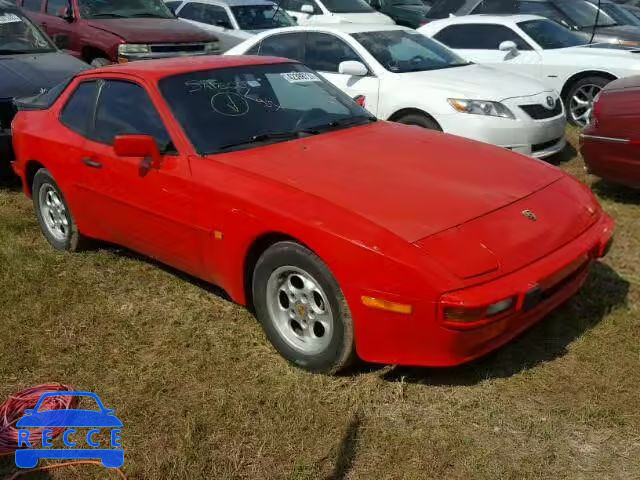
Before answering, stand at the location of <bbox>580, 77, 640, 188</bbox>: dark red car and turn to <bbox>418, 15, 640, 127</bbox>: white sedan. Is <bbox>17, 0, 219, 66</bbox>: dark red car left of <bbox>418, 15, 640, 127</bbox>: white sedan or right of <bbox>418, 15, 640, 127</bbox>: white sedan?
left

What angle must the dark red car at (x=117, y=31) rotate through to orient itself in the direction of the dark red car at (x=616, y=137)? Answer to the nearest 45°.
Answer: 0° — it already faces it

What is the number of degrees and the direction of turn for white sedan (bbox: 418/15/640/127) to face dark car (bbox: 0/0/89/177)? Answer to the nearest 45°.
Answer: approximately 90° to its right

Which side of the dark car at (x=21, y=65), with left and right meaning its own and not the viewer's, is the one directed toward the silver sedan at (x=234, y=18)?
left

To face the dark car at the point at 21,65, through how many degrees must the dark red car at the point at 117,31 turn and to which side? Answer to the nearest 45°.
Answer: approximately 45° to its right

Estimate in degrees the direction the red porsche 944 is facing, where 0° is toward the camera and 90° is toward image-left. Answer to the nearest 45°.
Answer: approximately 315°

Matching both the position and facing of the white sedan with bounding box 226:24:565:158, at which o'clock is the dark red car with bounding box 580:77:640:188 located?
The dark red car is roughly at 12 o'clock from the white sedan.

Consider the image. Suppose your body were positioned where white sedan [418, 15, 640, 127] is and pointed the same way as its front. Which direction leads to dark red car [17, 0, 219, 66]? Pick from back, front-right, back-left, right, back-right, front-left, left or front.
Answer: back-right
